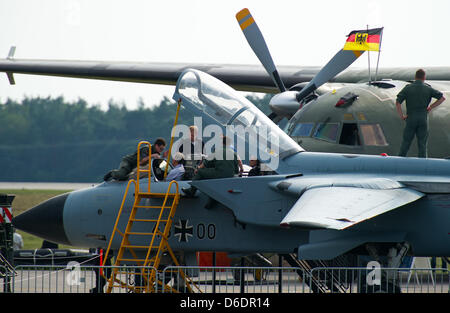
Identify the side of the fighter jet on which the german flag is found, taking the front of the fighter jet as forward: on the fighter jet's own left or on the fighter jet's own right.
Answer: on the fighter jet's own right

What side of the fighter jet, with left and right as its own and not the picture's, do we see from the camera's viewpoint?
left

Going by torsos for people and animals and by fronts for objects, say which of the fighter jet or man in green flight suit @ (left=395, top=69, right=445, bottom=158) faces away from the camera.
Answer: the man in green flight suit

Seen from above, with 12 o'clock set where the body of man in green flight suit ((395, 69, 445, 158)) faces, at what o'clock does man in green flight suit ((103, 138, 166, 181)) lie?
man in green flight suit ((103, 138, 166, 181)) is roughly at 9 o'clock from man in green flight suit ((395, 69, 445, 158)).

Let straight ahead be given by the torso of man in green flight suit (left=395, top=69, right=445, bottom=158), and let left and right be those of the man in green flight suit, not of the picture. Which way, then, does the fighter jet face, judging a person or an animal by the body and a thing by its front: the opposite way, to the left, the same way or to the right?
to the left

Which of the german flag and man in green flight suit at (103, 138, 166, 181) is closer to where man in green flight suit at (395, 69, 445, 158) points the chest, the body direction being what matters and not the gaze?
the german flag

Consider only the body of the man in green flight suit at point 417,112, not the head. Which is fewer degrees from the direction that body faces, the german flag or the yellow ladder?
the german flag

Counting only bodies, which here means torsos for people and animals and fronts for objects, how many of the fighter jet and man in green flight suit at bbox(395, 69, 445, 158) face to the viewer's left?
1

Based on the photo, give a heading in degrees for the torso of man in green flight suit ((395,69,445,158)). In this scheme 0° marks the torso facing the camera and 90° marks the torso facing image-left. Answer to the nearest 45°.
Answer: approximately 180°
